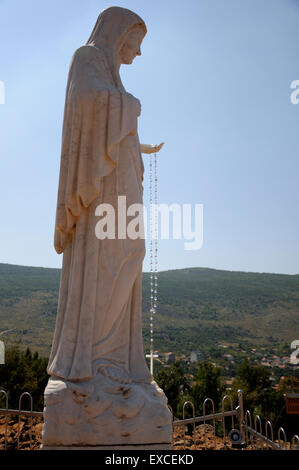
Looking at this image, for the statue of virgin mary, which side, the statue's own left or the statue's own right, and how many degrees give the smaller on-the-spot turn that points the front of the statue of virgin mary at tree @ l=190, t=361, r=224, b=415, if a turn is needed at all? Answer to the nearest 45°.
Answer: approximately 90° to the statue's own left

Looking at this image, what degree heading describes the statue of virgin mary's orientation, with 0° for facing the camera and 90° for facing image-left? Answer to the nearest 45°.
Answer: approximately 270°

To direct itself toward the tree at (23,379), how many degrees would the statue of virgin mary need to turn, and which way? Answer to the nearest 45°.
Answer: approximately 90° to its left

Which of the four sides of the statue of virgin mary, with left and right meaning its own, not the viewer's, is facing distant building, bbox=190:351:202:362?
left

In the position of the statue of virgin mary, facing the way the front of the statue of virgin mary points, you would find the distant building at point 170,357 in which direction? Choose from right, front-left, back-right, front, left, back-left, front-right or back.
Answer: left

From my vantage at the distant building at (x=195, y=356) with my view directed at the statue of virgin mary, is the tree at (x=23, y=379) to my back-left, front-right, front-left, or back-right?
front-right

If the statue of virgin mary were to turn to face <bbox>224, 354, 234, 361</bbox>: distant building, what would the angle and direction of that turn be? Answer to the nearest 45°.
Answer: approximately 90° to its left
